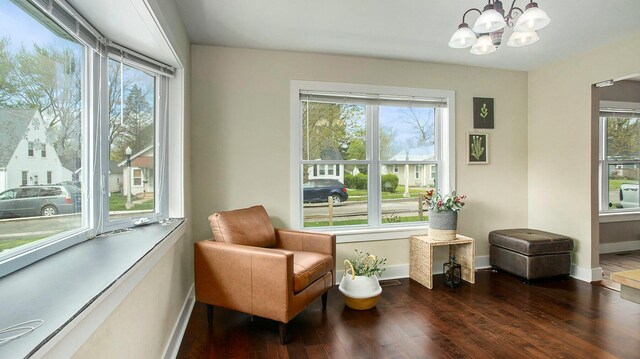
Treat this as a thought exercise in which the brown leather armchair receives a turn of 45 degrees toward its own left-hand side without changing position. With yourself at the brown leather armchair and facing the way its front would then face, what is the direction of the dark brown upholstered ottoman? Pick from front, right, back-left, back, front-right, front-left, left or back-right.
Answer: front

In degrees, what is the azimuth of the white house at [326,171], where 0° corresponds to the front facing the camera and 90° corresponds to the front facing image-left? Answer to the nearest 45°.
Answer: approximately 0°

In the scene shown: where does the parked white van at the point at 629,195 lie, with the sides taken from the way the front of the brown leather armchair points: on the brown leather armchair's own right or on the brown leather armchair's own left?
on the brown leather armchair's own left

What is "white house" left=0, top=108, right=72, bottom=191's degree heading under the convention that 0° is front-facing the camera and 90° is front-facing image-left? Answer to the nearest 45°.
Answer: approximately 315°

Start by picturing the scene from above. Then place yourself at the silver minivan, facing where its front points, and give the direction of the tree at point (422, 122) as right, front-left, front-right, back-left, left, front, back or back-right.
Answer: back

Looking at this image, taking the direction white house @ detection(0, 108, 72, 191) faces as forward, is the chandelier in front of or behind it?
in front

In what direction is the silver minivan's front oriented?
to the viewer's left

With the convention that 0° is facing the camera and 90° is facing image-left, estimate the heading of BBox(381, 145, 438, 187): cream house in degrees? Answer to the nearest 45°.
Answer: approximately 0°

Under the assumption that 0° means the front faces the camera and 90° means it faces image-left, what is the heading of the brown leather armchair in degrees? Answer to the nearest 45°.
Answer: approximately 315°

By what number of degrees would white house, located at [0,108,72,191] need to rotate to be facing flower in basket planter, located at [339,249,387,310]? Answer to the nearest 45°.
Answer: approximately 45° to its left
